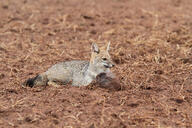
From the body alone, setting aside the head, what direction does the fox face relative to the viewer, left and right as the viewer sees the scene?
facing to the right of the viewer
